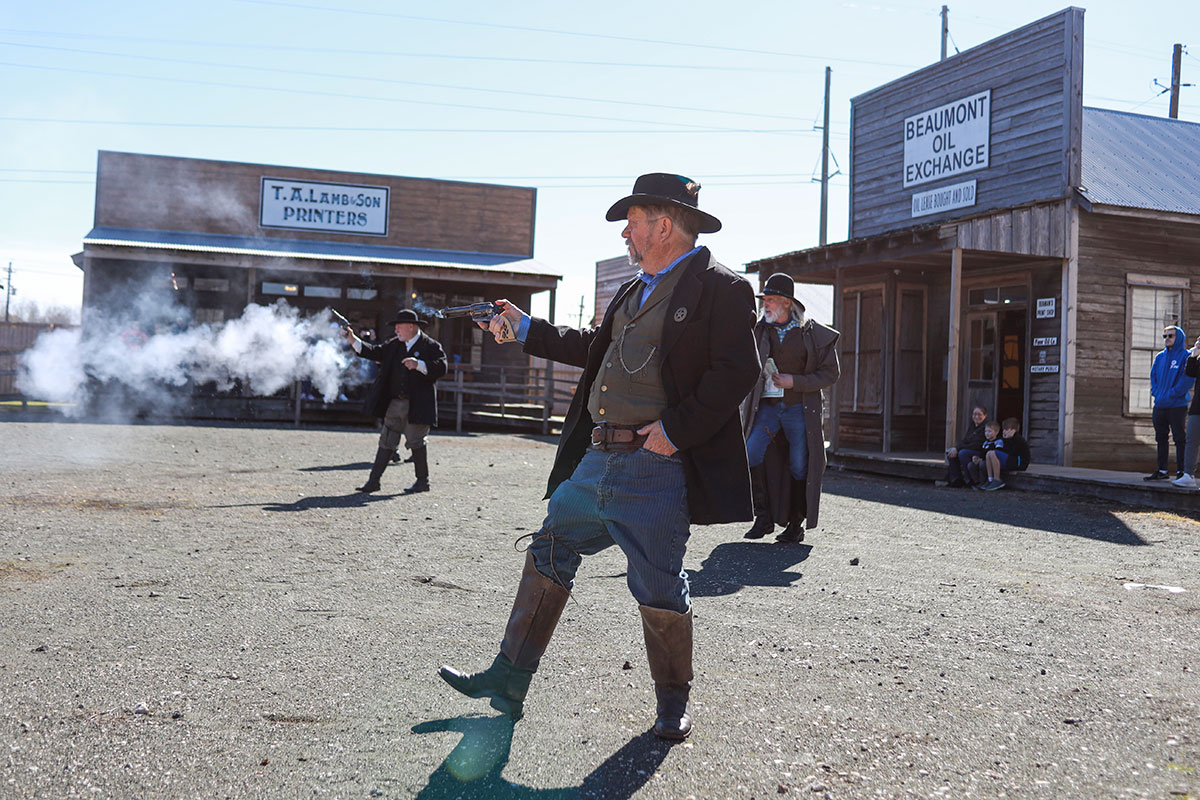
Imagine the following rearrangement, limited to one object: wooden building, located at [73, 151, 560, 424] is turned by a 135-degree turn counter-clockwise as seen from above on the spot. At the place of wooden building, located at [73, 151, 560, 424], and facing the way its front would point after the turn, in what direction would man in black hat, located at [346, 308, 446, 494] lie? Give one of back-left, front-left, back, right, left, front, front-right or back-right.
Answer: back-right

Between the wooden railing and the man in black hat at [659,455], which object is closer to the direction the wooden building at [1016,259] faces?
the man in black hat

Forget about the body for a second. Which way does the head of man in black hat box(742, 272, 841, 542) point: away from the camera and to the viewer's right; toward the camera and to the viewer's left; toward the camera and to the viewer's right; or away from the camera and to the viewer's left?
toward the camera and to the viewer's left

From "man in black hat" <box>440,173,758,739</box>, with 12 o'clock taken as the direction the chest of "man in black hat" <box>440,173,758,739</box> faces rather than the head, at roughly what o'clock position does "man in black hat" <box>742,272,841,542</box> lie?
"man in black hat" <box>742,272,841,542</box> is roughly at 5 o'clock from "man in black hat" <box>440,173,758,739</box>.

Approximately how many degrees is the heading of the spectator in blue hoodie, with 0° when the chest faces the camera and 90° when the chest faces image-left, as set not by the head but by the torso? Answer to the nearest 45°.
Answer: approximately 45°

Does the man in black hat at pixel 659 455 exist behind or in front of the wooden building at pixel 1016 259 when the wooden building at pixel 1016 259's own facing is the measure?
in front

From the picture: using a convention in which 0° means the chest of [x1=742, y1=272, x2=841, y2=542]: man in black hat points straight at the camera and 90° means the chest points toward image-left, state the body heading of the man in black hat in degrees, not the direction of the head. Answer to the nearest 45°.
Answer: approximately 45°

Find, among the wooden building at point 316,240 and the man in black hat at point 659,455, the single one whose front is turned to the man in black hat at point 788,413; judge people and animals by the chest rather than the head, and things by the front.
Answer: the wooden building

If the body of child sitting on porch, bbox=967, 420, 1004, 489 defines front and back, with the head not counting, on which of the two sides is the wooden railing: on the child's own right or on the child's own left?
on the child's own right

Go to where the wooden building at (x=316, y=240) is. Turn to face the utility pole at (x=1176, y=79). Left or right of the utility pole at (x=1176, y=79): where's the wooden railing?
right

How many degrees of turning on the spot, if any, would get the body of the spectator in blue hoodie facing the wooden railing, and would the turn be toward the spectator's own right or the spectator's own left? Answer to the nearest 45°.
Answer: approximately 90° to the spectator's own right

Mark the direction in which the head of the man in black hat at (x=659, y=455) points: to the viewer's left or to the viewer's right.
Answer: to the viewer's left

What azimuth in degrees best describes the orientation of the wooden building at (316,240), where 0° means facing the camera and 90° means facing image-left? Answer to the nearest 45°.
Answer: approximately 0°

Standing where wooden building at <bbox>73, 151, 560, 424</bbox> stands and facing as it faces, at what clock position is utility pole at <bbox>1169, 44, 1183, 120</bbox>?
The utility pole is roughly at 9 o'clock from the wooden building.

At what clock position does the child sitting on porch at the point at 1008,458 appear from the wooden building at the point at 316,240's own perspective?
The child sitting on porch is roughly at 11 o'clock from the wooden building.
